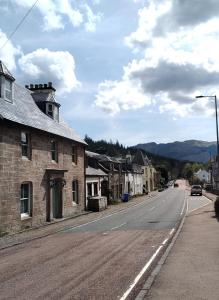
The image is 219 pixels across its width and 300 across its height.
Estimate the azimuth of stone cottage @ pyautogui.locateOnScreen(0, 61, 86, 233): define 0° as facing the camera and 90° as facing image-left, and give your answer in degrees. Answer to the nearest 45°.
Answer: approximately 315°
